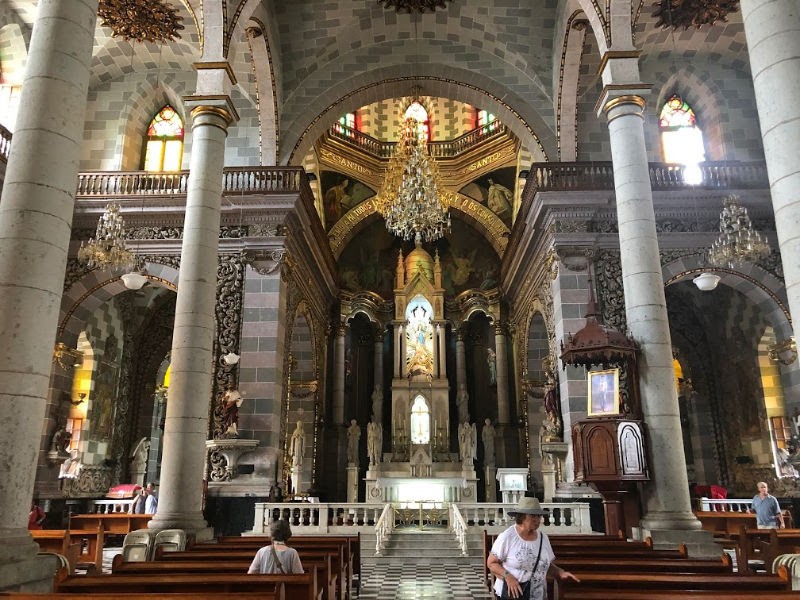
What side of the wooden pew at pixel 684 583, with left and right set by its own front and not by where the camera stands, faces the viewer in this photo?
back

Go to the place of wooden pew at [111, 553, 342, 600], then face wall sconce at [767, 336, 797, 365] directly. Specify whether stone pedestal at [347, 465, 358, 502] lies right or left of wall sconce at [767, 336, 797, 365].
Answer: left

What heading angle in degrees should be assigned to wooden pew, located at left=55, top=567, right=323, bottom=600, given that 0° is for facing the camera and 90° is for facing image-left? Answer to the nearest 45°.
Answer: approximately 180°

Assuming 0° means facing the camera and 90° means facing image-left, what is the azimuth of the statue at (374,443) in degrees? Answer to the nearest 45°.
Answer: approximately 0°

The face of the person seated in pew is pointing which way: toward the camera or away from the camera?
away from the camera

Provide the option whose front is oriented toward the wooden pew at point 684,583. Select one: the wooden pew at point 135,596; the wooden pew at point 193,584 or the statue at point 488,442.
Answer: the statue

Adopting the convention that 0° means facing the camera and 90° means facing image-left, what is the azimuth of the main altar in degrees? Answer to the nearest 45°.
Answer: approximately 0°

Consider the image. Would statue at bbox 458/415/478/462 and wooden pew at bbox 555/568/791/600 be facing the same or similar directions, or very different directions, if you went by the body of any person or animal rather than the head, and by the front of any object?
very different directions

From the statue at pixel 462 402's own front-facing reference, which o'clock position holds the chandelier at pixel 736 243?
The chandelier is roughly at 11 o'clock from the statue.

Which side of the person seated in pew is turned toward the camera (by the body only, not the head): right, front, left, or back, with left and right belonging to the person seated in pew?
back

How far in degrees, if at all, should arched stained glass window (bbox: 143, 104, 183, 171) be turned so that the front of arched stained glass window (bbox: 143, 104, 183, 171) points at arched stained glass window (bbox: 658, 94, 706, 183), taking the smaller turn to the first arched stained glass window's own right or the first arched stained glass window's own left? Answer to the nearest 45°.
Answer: approximately 45° to the first arched stained glass window's own left
